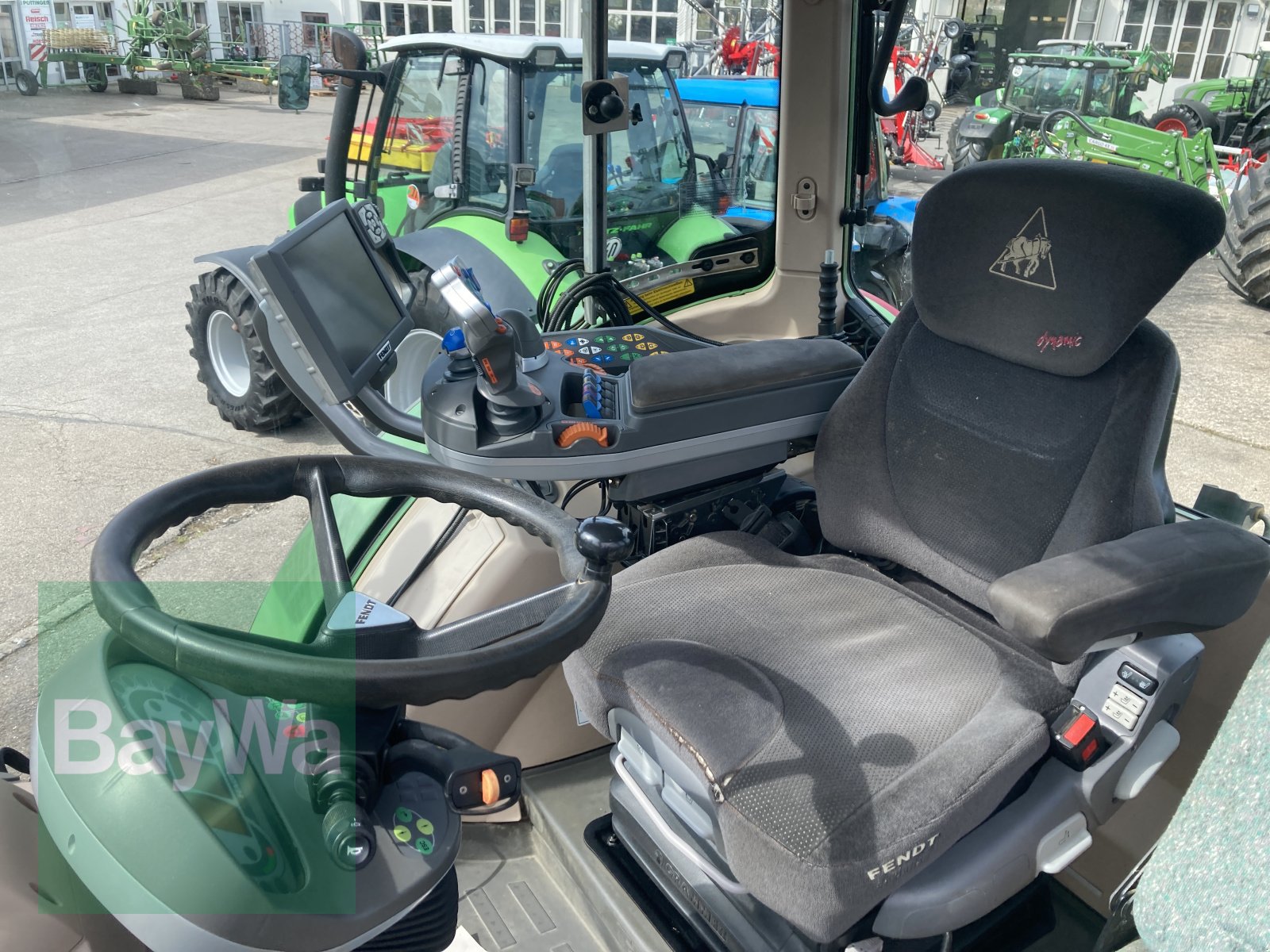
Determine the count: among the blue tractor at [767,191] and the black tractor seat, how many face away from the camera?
0

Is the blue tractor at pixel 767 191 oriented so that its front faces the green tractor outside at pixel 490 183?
no

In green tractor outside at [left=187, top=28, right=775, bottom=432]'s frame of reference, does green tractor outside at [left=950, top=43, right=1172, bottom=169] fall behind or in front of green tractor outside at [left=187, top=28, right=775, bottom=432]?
behind

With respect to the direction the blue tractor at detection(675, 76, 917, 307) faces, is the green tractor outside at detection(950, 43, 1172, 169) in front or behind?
in front

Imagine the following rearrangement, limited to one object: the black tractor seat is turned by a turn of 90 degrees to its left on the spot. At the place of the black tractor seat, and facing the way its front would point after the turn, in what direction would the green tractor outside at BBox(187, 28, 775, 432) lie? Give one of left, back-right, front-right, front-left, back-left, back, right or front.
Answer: back

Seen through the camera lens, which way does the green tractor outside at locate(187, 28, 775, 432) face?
facing away from the viewer and to the left of the viewer
